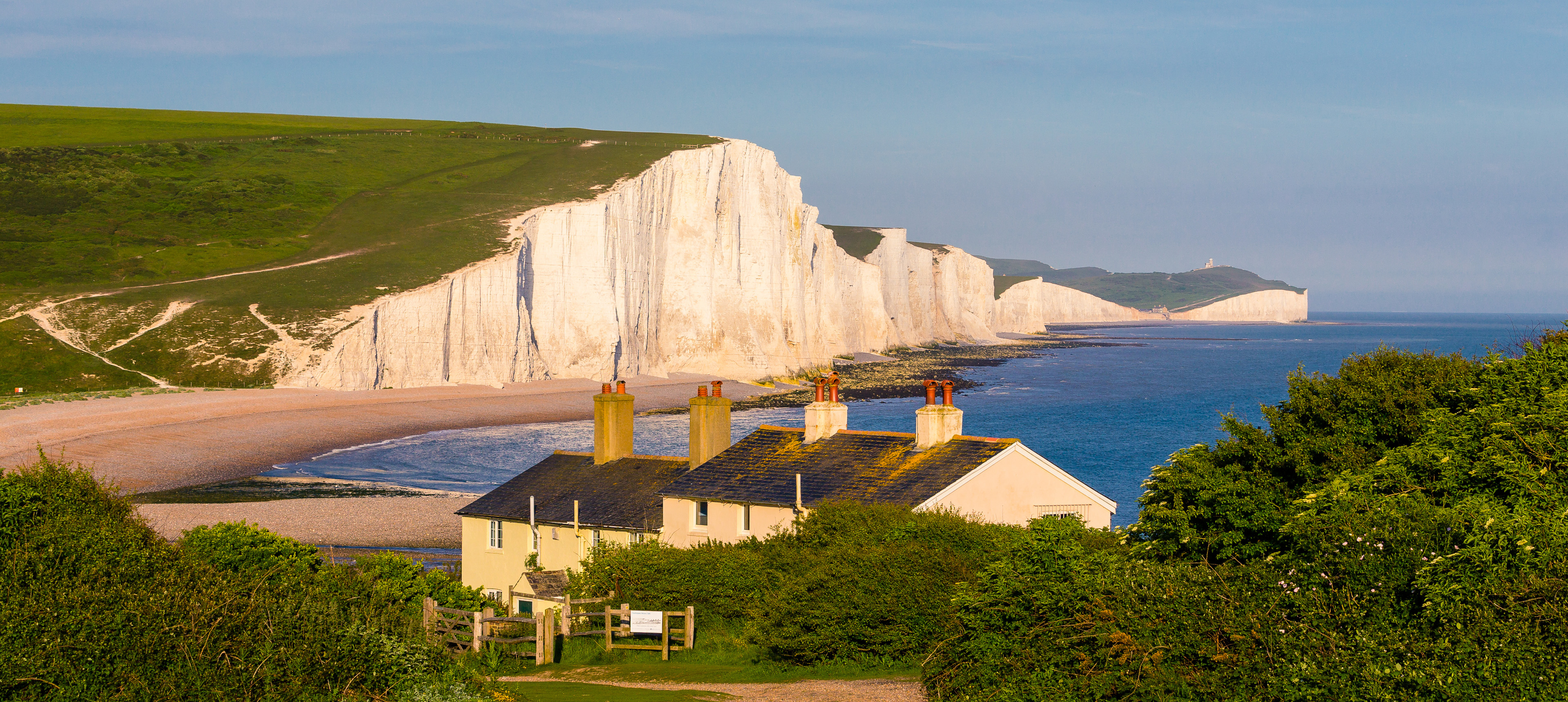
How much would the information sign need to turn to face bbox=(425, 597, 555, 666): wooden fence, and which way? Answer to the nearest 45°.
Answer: approximately 90° to its right

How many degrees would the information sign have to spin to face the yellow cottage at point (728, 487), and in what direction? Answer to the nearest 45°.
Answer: approximately 180°

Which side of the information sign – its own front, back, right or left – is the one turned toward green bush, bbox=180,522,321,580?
right

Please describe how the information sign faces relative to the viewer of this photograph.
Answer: facing the viewer
